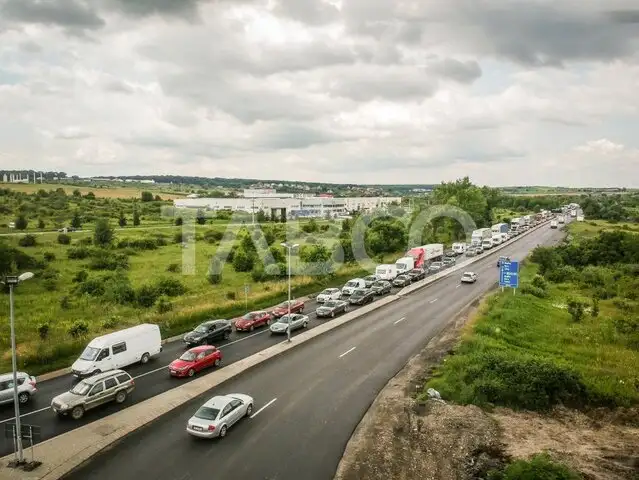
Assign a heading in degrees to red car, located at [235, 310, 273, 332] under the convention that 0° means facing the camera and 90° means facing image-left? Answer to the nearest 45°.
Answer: approximately 45°

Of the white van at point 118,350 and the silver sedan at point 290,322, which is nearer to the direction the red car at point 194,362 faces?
the white van

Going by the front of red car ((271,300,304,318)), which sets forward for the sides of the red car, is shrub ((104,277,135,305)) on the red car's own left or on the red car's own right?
on the red car's own right

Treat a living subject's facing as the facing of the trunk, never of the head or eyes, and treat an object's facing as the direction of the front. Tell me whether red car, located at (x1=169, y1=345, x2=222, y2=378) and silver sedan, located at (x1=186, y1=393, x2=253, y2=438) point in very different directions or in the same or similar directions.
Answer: very different directions

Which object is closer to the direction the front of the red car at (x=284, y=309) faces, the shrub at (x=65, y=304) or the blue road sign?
the shrub

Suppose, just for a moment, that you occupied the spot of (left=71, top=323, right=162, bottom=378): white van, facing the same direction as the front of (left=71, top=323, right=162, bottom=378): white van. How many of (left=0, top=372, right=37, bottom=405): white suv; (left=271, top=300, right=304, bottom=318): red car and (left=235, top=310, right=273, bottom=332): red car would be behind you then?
2

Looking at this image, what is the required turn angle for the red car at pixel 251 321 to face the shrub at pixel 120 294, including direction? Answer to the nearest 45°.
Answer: approximately 90° to its right

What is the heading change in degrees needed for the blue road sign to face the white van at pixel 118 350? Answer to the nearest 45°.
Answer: approximately 45° to its right

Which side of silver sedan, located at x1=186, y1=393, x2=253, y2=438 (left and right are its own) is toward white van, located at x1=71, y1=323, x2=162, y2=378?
left

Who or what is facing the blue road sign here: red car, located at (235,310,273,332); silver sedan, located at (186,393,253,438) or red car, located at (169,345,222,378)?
the silver sedan

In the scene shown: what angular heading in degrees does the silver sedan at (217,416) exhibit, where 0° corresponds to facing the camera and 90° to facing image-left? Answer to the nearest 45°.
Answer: approximately 225°
